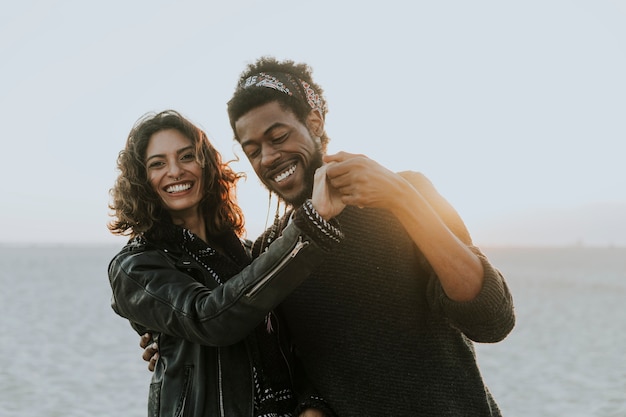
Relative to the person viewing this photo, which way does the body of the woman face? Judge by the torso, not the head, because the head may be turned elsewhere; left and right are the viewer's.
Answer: facing the viewer and to the right of the viewer

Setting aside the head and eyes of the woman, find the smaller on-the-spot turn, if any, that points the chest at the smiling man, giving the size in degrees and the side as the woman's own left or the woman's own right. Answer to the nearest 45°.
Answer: approximately 45° to the woman's own left

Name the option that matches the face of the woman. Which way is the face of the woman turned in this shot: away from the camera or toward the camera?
toward the camera

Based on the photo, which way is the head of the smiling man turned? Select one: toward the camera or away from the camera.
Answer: toward the camera
